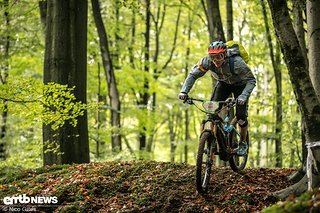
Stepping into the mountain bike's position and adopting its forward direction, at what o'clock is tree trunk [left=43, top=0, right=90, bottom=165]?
The tree trunk is roughly at 3 o'clock from the mountain bike.

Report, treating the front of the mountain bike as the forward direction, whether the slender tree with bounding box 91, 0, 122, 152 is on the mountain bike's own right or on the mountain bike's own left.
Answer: on the mountain bike's own right

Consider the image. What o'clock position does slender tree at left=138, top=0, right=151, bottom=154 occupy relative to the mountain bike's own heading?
The slender tree is roughly at 4 o'clock from the mountain bike.

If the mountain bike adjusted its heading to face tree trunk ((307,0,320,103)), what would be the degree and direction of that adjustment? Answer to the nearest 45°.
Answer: approximately 135° to its left

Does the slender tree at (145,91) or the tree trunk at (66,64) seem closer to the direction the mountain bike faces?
the tree trunk

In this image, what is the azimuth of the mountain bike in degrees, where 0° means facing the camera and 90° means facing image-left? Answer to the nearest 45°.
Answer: approximately 45°

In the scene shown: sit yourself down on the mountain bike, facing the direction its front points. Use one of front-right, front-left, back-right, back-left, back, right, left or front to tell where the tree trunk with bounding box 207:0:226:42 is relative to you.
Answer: back-right

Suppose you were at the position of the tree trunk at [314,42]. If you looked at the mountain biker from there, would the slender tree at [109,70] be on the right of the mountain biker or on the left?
right

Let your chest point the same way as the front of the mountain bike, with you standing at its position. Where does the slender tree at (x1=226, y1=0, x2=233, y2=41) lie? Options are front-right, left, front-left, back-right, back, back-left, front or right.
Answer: back-right

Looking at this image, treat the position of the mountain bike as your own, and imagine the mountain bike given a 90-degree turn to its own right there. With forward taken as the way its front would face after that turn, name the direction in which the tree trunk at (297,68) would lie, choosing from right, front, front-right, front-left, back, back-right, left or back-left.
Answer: back
